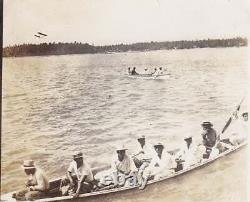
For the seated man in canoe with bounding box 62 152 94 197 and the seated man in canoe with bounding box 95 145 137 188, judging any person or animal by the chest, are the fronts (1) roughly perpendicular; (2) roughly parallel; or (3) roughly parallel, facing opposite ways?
roughly parallel

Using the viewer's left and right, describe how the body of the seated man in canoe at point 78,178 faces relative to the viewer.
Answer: facing the viewer and to the left of the viewer
